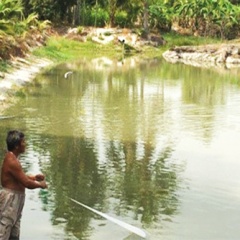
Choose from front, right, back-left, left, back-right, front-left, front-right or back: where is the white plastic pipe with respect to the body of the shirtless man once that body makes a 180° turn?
back-right

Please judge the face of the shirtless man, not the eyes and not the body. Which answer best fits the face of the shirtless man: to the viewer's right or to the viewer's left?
to the viewer's right

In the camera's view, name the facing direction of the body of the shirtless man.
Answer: to the viewer's right
